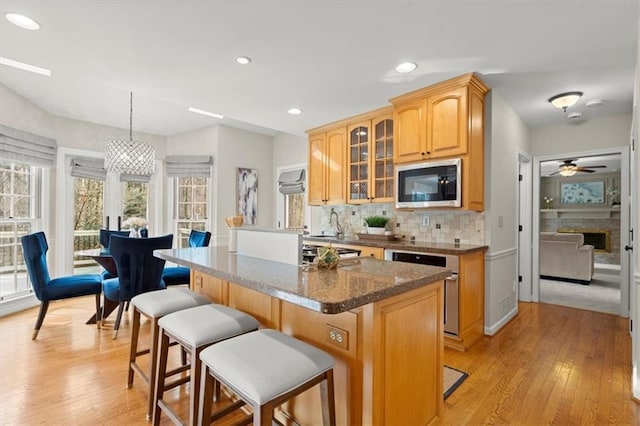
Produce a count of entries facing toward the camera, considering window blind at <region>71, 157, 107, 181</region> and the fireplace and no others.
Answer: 2

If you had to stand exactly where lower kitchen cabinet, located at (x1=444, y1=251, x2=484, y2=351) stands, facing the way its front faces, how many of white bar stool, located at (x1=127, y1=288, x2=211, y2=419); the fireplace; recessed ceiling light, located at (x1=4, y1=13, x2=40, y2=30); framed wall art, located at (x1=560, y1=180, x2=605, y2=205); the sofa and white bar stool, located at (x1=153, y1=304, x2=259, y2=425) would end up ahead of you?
3

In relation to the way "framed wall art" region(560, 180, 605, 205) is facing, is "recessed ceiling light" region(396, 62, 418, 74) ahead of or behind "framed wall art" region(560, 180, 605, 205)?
ahead

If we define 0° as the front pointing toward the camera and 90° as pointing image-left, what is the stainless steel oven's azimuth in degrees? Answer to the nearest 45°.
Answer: approximately 45°

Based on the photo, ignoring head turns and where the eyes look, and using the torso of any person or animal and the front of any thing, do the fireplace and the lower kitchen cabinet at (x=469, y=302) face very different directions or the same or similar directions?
same or similar directions

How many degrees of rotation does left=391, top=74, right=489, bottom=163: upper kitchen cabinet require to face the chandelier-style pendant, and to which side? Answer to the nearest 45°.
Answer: approximately 45° to its right

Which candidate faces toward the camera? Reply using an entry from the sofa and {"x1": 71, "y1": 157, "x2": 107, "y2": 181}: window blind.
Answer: the window blind

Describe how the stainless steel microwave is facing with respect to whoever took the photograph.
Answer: facing the viewer and to the left of the viewer

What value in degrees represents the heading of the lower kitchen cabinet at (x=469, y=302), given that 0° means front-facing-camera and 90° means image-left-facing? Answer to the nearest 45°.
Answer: approximately 45°

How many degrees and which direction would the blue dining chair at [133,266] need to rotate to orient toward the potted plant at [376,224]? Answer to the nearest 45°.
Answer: approximately 135° to its right

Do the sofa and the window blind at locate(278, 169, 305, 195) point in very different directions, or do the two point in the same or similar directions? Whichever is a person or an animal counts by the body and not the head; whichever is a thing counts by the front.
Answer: very different directions

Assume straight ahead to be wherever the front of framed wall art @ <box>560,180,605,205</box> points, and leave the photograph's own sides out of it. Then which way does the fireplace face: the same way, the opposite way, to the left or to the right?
the same way

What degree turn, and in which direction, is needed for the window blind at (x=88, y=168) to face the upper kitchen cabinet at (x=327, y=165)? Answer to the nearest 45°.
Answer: approximately 45° to its left

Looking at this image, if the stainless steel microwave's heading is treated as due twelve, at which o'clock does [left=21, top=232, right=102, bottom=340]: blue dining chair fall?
The blue dining chair is roughly at 1 o'clock from the stainless steel microwave.

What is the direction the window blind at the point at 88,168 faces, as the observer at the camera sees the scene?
facing the viewer
